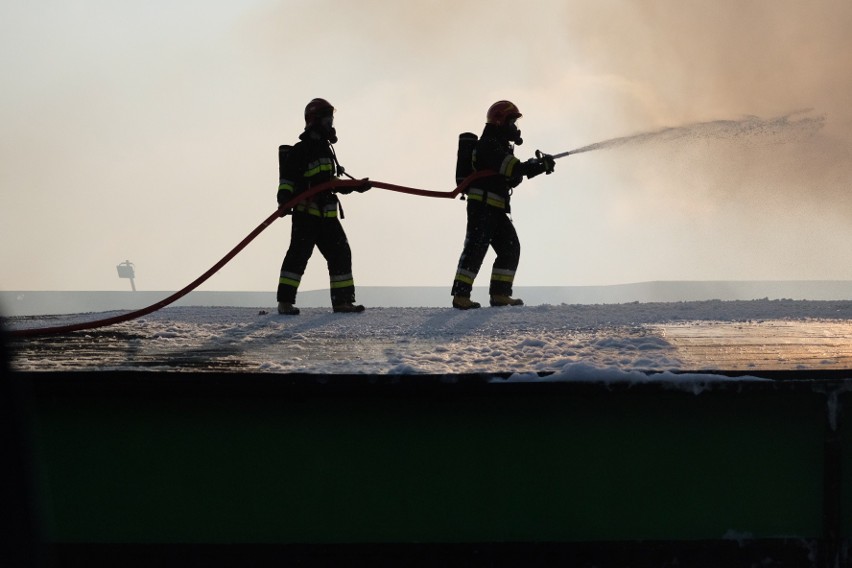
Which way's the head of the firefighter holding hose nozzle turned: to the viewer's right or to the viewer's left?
to the viewer's right

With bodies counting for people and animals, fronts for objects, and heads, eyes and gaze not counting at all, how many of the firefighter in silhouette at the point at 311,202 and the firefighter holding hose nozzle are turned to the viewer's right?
2

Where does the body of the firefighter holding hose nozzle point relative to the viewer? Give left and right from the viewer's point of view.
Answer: facing to the right of the viewer

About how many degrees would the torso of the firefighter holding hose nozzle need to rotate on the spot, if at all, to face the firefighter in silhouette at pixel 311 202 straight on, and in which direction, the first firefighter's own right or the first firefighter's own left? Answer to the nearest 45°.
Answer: approximately 180°

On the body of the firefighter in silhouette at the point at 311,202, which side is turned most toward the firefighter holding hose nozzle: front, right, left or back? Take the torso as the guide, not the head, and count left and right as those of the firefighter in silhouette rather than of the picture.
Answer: front

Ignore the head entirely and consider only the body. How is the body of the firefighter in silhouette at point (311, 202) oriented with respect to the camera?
to the viewer's right

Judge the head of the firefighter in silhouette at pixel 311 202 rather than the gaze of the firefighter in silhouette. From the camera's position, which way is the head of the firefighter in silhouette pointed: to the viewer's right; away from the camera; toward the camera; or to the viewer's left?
to the viewer's right
